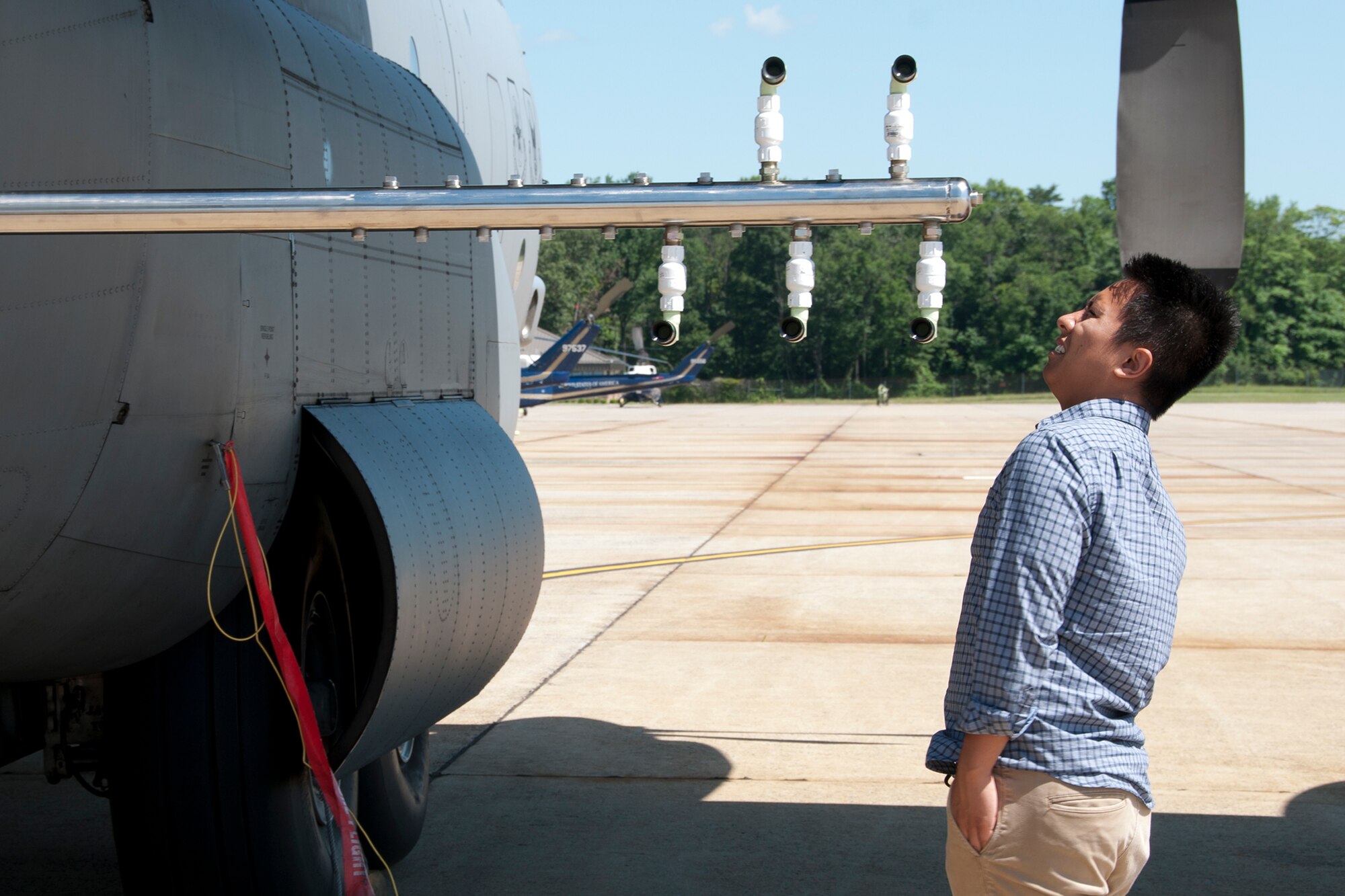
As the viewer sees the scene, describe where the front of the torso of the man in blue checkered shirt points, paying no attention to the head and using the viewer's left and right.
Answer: facing away from the viewer and to the left of the viewer

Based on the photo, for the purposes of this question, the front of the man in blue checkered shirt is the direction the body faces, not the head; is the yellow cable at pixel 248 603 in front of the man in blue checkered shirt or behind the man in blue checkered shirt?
in front

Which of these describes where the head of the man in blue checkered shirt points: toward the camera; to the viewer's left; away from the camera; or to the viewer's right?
to the viewer's left

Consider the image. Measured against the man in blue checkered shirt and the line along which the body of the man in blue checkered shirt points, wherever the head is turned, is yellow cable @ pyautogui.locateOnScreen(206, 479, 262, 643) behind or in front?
in front
